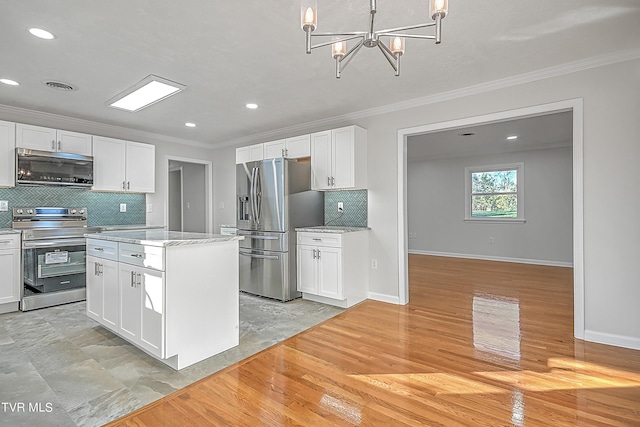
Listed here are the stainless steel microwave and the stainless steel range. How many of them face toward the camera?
2

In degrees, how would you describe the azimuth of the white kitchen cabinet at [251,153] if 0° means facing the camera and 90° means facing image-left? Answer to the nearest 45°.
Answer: approximately 45°

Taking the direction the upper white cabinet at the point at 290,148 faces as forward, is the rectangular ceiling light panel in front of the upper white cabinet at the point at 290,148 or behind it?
in front

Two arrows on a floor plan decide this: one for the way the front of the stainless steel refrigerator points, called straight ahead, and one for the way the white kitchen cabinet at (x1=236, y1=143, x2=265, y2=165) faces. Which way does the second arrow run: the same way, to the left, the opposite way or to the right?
the same way

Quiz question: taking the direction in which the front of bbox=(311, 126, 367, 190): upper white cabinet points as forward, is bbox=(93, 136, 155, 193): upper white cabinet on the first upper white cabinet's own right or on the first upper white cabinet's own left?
on the first upper white cabinet's own right

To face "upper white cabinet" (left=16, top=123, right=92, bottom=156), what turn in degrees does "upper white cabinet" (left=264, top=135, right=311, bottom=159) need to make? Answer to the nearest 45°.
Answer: approximately 45° to its right

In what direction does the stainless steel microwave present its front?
toward the camera

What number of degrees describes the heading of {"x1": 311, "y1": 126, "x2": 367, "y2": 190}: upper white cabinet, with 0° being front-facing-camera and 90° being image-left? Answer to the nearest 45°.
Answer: approximately 45°

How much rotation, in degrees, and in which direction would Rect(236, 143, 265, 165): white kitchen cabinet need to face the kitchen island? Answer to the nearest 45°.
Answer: approximately 45° to its left

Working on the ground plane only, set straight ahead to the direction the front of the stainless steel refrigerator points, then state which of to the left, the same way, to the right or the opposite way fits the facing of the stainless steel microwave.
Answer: to the left

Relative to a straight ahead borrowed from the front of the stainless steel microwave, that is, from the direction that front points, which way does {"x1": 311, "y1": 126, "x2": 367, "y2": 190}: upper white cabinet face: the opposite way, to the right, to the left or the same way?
to the right

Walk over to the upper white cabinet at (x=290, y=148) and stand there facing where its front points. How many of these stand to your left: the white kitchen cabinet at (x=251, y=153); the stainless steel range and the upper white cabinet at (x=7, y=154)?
0

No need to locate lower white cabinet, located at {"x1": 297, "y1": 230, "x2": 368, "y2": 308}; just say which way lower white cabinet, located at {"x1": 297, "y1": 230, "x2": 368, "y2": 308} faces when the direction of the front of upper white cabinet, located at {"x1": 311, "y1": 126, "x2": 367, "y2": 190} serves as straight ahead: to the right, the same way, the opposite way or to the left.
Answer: the same way

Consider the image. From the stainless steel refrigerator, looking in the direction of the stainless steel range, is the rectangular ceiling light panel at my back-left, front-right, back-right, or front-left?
front-left

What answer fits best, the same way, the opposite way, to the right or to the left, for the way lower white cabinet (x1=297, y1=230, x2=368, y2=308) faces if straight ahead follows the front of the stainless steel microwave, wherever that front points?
to the right

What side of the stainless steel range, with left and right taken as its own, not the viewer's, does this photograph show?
front
